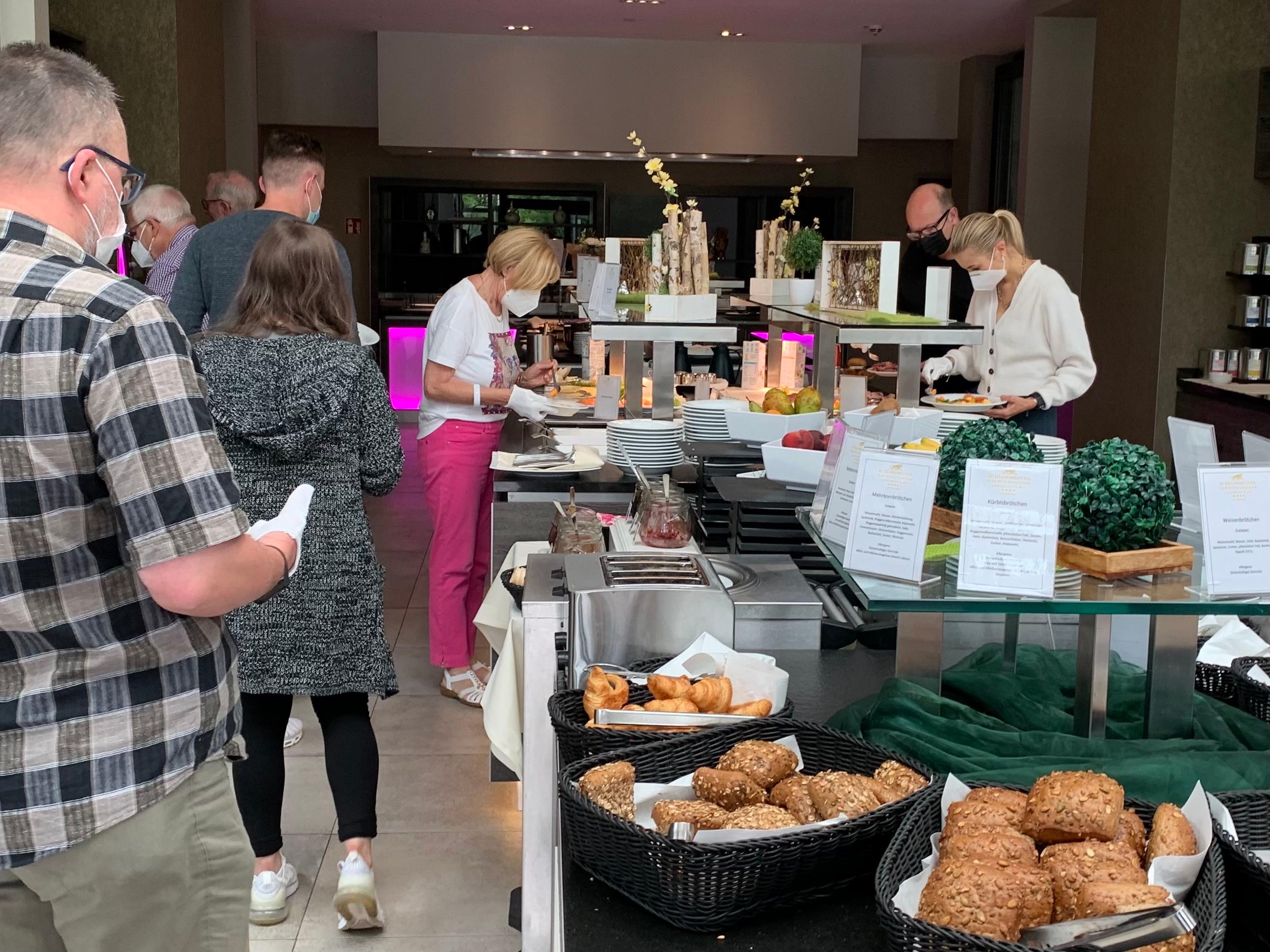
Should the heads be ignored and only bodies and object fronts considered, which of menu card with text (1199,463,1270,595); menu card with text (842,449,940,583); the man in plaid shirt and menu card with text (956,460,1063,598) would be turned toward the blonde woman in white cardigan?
the man in plaid shirt

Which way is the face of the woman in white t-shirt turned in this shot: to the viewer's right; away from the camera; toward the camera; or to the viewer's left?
to the viewer's right

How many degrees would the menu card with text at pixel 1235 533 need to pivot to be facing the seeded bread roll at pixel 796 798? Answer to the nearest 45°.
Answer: approximately 45° to its right

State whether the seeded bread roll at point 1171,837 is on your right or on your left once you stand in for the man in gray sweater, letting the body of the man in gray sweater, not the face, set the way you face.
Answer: on your right

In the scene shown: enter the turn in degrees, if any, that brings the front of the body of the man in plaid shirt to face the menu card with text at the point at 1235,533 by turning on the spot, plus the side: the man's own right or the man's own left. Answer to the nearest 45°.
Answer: approximately 45° to the man's own right

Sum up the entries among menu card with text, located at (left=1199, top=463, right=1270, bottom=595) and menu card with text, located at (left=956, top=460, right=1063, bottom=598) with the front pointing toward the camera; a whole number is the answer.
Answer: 2

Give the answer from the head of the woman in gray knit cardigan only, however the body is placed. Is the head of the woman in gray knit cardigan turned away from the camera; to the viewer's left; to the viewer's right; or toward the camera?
away from the camera

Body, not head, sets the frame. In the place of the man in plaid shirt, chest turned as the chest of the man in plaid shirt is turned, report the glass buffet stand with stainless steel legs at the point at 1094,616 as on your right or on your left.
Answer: on your right

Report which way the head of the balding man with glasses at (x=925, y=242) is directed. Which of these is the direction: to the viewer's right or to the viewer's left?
to the viewer's left

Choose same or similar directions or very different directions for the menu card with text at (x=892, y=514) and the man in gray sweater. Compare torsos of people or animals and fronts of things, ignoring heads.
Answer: very different directions

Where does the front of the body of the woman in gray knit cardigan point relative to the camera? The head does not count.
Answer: away from the camera

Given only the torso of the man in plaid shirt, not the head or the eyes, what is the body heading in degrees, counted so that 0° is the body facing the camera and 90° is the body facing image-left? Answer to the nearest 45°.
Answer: approximately 225°

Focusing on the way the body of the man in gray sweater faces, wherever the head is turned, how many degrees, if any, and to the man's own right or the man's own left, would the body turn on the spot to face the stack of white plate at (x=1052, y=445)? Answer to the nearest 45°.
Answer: approximately 90° to the man's own right
